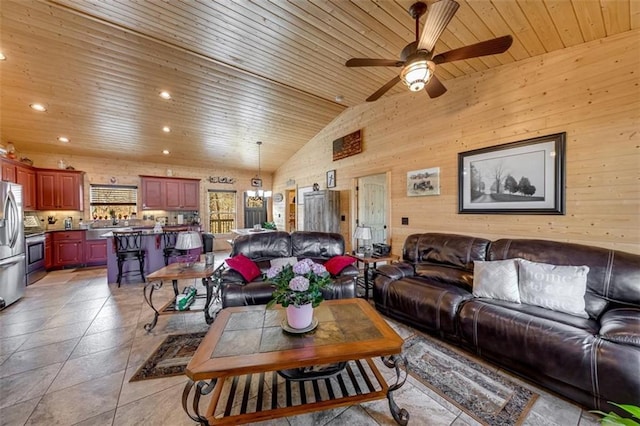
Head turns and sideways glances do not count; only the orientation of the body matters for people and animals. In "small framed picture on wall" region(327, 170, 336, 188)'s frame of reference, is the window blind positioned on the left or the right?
on its right

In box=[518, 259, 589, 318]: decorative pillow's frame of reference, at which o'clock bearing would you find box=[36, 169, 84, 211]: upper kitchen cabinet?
The upper kitchen cabinet is roughly at 1 o'clock from the decorative pillow.

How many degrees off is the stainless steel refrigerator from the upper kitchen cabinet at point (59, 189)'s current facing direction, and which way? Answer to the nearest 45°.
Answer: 0° — it already faces it

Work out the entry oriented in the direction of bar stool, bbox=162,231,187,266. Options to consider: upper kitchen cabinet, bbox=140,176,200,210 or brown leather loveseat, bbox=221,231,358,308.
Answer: the upper kitchen cabinet

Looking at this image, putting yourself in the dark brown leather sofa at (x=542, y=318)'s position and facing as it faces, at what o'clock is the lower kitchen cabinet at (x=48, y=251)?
The lower kitchen cabinet is roughly at 1 o'clock from the dark brown leather sofa.

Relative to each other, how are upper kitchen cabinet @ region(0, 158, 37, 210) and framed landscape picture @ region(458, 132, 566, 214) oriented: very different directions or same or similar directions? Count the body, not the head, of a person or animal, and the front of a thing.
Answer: very different directions

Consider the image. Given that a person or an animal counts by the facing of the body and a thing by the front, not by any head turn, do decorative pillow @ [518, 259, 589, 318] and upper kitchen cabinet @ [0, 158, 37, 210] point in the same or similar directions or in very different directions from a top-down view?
very different directions

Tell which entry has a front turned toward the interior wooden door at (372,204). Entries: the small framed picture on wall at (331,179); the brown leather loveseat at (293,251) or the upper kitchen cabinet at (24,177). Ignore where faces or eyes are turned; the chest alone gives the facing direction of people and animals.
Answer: the upper kitchen cabinet

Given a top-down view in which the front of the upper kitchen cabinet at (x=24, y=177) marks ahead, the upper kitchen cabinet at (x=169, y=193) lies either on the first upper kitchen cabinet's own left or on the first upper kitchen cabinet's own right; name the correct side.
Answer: on the first upper kitchen cabinet's own left

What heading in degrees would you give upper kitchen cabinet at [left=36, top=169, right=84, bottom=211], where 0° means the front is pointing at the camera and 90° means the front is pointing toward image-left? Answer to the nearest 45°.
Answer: approximately 0°
